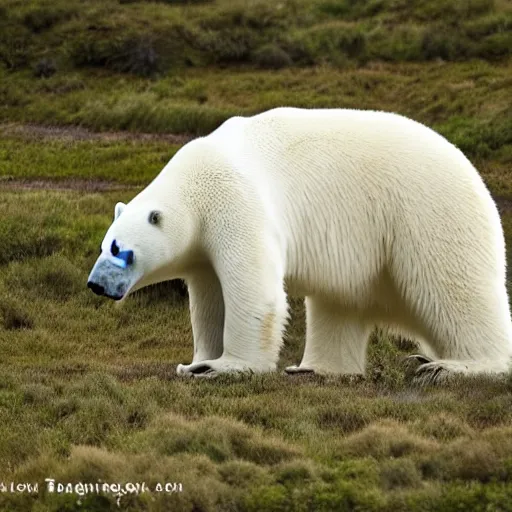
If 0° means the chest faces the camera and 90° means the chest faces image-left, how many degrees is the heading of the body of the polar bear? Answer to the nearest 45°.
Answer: approximately 90°
